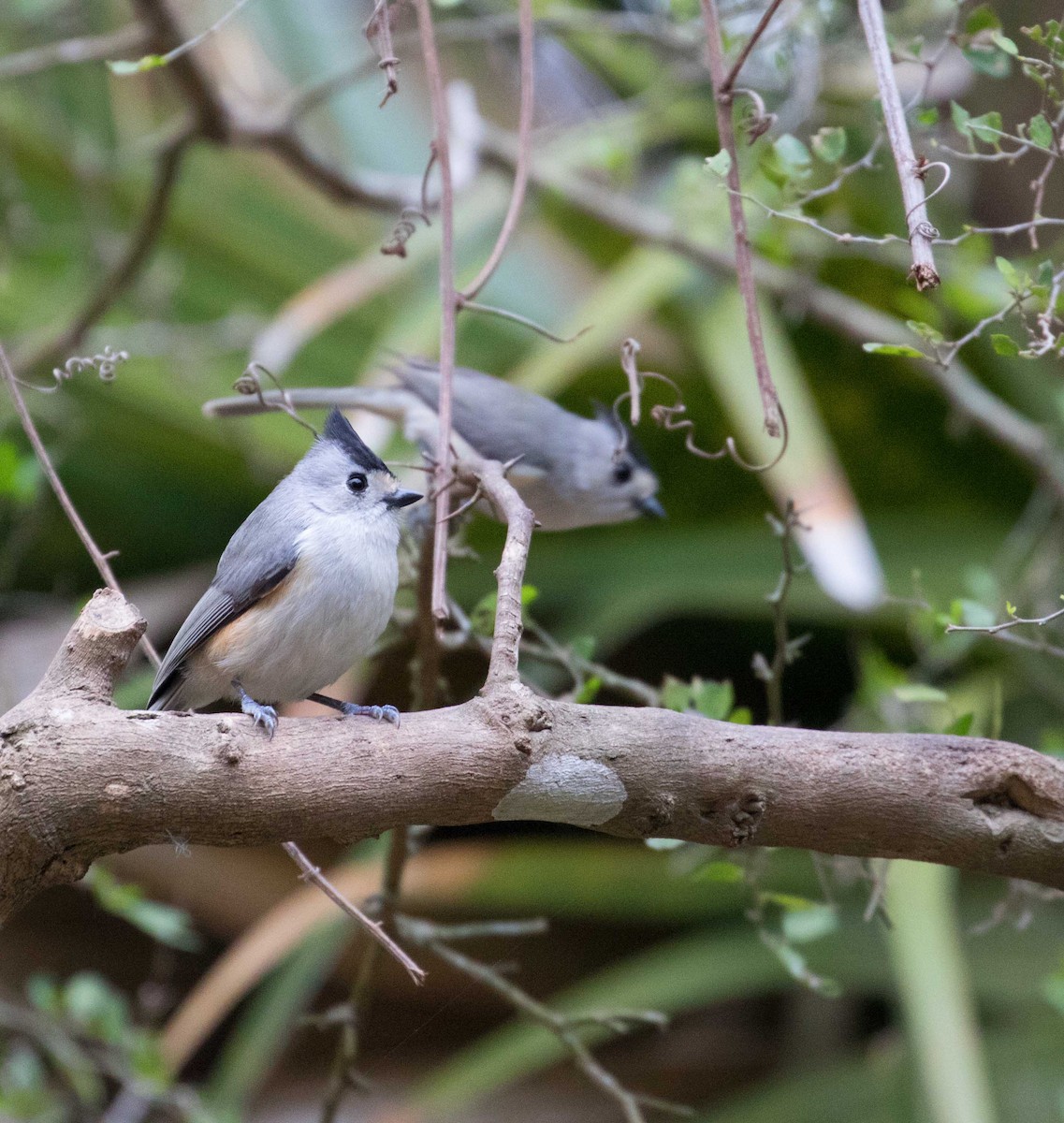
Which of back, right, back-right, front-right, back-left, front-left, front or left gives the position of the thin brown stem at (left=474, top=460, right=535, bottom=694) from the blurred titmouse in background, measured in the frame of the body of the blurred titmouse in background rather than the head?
right

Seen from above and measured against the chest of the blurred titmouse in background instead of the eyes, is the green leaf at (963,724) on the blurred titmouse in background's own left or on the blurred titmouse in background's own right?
on the blurred titmouse in background's own left

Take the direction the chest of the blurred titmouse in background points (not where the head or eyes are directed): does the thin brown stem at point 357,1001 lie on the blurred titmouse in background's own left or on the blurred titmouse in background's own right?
on the blurred titmouse in background's own right

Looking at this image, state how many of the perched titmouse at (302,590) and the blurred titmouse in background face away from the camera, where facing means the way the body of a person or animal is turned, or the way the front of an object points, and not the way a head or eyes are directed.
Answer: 0

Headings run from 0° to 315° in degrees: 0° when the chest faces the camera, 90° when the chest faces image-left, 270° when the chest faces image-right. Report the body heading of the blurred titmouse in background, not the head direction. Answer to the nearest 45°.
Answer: approximately 270°

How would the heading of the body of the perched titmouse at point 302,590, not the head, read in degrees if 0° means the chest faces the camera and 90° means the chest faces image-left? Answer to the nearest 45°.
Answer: approximately 315°
